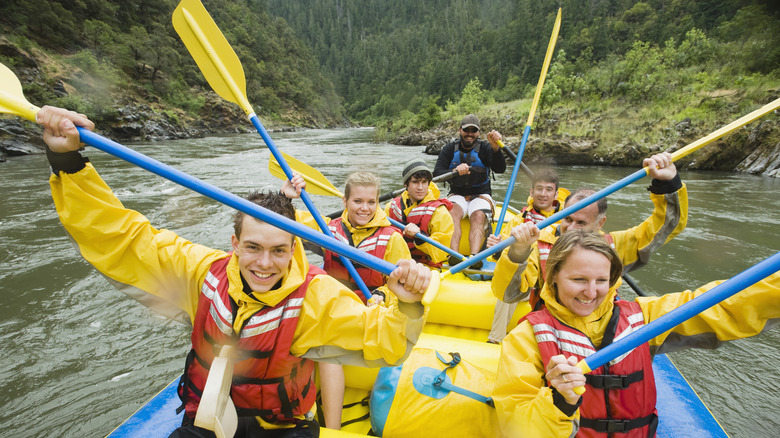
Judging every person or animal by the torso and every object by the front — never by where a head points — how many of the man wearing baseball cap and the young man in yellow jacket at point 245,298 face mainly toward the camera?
2

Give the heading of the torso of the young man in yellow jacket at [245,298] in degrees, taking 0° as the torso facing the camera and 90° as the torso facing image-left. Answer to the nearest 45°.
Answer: approximately 0°

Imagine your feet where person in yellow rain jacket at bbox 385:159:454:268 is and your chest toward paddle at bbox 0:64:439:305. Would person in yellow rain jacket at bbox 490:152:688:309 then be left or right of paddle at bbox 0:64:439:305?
left

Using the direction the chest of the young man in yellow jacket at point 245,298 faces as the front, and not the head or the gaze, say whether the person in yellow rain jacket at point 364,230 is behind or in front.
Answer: behind

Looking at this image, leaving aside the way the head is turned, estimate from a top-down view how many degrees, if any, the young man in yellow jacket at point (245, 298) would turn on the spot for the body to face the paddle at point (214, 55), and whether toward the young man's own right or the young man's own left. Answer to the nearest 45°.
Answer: approximately 180°
